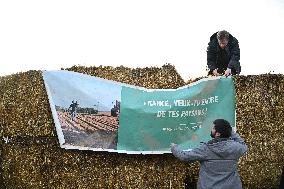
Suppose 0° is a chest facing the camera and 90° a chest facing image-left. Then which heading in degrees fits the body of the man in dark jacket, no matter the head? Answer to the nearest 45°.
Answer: approximately 0°

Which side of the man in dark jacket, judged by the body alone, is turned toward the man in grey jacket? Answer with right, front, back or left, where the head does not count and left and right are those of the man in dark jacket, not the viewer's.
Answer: front

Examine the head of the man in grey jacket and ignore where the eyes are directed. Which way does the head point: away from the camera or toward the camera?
away from the camera
